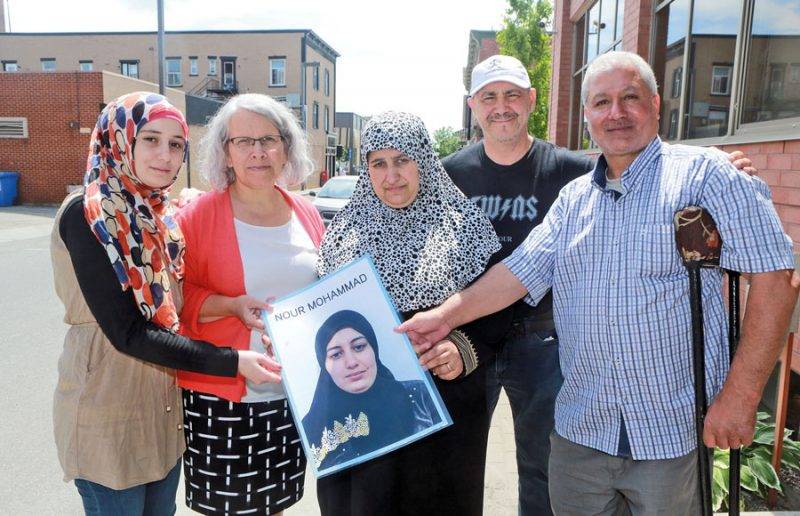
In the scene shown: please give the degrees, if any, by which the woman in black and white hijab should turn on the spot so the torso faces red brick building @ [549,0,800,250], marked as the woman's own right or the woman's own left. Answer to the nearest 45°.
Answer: approximately 135° to the woman's own left

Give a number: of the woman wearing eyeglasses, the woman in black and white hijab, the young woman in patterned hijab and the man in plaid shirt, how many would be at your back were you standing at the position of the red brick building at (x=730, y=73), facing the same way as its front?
0

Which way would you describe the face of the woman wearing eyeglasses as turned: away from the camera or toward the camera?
toward the camera

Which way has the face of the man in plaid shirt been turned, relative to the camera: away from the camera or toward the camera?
toward the camera

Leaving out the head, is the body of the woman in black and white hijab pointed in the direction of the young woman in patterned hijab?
no

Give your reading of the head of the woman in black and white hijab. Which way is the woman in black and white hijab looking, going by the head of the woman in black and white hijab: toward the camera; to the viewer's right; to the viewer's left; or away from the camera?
toward the camera

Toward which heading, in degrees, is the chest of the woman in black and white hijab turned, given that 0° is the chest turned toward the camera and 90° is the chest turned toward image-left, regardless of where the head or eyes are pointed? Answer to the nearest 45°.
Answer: approximately 0°

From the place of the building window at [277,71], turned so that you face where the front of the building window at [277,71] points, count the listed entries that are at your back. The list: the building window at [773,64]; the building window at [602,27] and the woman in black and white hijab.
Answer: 0

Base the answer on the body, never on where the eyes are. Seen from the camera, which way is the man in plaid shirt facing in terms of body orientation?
toward the camera

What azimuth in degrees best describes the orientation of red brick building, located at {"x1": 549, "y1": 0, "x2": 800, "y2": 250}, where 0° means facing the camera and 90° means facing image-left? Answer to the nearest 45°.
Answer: approximately 45°

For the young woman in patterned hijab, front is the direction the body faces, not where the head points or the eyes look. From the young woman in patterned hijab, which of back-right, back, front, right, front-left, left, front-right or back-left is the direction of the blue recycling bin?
back-left

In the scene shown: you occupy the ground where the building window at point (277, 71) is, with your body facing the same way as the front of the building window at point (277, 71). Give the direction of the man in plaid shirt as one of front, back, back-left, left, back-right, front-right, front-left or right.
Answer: front

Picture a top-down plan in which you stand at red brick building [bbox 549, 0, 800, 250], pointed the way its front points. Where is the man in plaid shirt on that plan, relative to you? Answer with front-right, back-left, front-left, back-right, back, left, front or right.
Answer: front-left

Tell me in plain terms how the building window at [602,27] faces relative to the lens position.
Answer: facing the viewer and to the left of the viewer

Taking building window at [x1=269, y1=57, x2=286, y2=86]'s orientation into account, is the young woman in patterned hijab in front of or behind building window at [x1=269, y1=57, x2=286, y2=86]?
in front

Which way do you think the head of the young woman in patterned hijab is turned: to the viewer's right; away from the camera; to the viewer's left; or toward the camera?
toward the camera

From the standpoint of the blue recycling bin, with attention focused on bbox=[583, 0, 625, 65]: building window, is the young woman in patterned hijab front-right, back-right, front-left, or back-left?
front-right

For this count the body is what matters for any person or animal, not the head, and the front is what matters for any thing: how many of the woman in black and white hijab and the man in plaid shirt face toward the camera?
2

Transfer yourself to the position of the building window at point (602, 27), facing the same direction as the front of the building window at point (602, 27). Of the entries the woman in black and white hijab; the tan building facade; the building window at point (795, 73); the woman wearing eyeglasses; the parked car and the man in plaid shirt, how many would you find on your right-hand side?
2

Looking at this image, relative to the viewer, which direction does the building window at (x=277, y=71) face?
toward the camera
